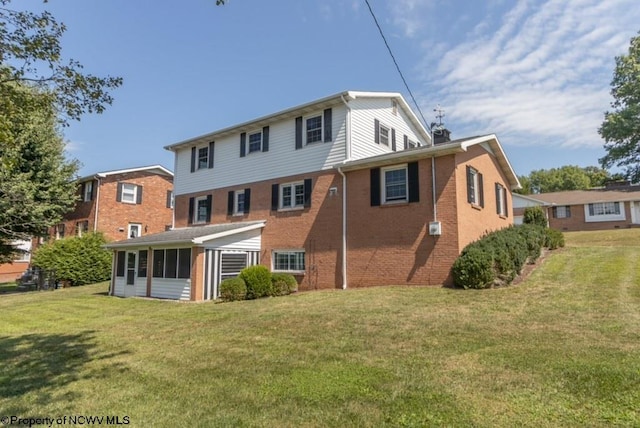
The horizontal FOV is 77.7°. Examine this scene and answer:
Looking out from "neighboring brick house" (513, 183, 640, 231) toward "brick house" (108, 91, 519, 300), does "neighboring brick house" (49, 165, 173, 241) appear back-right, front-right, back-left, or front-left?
front-right

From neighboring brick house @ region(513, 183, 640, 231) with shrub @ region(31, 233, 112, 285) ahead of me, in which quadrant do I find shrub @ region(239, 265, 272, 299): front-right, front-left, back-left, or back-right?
front-left

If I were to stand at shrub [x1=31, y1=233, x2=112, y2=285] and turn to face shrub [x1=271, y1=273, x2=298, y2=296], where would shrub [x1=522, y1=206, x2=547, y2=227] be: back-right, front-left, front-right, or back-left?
front-left
